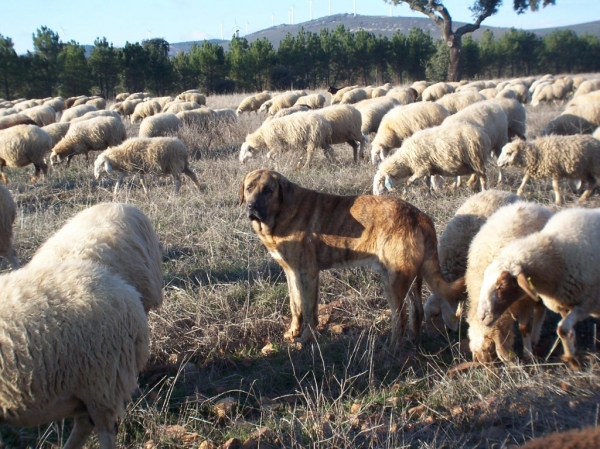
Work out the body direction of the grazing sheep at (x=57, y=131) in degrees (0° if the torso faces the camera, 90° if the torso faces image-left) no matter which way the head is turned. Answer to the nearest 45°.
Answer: approximately 90°

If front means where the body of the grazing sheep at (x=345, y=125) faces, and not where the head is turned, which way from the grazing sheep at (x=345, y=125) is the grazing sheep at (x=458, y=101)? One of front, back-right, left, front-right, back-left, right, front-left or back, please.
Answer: back-right

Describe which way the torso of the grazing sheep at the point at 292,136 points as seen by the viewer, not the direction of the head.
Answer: to the viewer's left

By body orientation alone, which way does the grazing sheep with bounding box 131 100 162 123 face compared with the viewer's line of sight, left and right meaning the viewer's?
facing to the left of the viewer

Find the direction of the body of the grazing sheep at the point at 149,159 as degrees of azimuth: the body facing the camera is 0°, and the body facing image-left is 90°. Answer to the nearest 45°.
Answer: approximately 90°

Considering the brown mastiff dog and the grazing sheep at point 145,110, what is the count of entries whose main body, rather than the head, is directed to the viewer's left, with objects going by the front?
2

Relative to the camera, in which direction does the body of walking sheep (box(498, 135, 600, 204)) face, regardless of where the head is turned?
to the viewer's left

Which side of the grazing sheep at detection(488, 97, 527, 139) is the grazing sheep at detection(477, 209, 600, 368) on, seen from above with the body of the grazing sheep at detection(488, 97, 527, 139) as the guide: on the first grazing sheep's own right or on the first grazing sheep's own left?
on the first grazing sheep's own left

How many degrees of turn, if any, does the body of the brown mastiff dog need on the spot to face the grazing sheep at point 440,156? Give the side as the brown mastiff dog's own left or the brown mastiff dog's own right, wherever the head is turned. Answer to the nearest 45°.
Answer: approximately 90° to the brown mastiff dog's own right

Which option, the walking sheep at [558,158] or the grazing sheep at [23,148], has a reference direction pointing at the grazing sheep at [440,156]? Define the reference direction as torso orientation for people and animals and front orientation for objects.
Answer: the walking sheep at [558,158]

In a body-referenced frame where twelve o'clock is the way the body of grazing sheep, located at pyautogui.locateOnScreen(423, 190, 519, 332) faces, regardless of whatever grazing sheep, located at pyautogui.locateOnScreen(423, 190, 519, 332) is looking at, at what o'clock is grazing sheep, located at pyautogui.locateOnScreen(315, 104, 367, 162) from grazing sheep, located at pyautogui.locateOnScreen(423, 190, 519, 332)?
grazing sheep, located at pyautogui.locateOnScreen(315, 104, 367, 162) is roughly at 4 o'clock from grazing sheep, located at pyautogui.locateOnScreen(423, 190, 519, 332).
